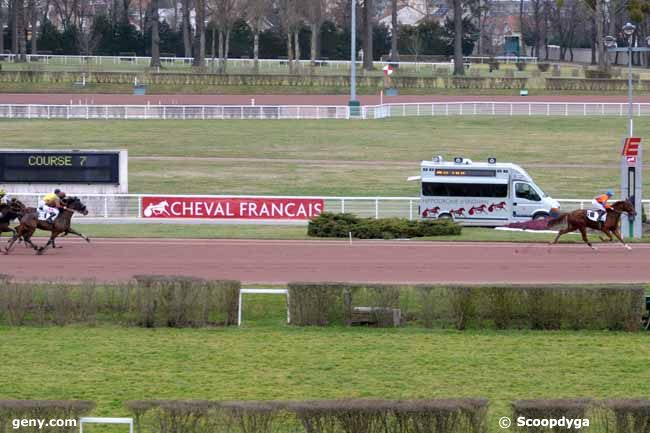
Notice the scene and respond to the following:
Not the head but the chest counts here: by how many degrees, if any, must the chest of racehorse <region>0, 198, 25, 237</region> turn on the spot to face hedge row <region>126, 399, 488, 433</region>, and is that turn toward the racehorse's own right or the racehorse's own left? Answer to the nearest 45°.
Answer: approximately 90° to the racehorse's own right

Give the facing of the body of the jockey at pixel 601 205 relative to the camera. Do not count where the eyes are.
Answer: to the viewer's right

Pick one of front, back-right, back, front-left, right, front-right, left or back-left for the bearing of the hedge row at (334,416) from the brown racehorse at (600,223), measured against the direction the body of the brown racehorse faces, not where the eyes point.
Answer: right

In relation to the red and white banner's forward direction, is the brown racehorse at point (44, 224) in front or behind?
in front

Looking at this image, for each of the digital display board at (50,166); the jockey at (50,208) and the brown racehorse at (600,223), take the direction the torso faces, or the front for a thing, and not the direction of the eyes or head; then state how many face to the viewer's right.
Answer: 2

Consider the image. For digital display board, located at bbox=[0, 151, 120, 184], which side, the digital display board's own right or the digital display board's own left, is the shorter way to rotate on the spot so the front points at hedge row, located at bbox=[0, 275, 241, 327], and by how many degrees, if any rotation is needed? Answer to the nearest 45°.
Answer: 0° — it already faces it

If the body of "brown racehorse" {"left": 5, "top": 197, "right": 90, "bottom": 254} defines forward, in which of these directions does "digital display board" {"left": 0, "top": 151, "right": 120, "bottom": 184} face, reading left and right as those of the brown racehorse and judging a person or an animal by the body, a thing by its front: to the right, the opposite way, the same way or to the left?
to the right

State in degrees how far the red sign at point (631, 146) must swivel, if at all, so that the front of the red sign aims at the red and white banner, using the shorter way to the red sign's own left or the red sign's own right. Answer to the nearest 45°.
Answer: approximately 90° to the red sign's own right

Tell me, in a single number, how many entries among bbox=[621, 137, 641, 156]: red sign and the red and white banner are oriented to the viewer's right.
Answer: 0

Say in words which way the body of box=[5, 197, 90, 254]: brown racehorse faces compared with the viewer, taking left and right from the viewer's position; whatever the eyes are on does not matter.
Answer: facing to the right of the viewer

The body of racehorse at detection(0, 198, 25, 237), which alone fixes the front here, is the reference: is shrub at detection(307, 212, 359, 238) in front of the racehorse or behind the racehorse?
in front

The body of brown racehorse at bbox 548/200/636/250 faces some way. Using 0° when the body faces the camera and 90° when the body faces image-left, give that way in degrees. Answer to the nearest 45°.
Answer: approximately 270°

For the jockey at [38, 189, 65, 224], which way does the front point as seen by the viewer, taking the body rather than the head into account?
to the viewer's right

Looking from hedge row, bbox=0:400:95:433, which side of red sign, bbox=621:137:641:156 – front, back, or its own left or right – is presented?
front

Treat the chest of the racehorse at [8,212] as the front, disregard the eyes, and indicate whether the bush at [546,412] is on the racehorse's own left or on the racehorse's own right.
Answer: on the racehorse's own right

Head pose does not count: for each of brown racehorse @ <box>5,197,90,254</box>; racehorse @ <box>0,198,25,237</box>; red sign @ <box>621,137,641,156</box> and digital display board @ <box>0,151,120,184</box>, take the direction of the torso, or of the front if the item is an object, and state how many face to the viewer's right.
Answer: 2
